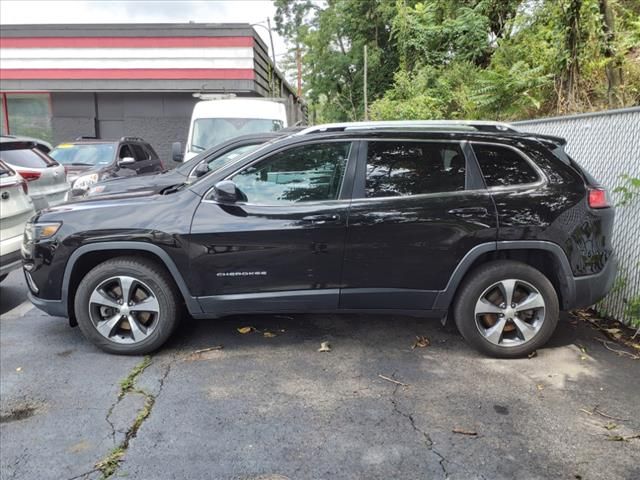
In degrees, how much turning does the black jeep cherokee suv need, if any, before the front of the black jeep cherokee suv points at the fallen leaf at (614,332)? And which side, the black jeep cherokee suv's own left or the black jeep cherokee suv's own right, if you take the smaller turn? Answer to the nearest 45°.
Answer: approximately 180°

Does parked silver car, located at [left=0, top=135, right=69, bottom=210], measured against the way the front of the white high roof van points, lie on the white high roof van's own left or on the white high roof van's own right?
on the white high roof van's own right

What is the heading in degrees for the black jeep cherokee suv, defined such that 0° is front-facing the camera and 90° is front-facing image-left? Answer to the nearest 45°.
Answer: approximately 90°

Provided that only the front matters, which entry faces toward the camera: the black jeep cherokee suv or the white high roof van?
the white high roof van

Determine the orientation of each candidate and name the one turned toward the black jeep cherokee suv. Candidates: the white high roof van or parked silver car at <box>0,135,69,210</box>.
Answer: the white high roof van

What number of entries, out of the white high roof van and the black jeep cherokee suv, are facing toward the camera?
1

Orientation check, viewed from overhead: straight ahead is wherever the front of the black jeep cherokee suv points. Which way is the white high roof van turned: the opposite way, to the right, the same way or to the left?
to the left

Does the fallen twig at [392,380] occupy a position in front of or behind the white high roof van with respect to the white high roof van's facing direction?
in front

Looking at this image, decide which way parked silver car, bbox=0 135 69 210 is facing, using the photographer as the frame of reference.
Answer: facing away from the viewer and to the left of the viewer

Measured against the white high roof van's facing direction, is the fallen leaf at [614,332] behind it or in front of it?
in front

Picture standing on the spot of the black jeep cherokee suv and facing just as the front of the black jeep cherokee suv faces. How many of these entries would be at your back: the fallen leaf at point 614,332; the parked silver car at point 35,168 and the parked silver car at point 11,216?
1

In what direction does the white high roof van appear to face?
toward the camera

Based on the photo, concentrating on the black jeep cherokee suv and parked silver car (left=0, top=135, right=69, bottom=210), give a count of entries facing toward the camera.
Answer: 0

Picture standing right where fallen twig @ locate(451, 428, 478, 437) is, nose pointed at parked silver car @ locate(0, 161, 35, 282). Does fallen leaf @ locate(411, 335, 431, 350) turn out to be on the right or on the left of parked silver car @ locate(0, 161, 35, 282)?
right

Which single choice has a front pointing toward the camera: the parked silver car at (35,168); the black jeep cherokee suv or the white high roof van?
the white high roof van

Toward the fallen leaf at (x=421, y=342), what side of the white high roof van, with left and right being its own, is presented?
front
